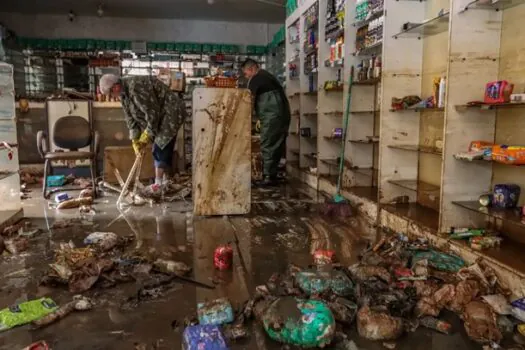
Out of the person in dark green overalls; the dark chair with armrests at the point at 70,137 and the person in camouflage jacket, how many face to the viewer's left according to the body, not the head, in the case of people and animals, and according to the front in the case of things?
2

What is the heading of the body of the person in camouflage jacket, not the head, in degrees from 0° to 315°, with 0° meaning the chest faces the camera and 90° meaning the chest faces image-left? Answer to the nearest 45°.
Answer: approximately 90°

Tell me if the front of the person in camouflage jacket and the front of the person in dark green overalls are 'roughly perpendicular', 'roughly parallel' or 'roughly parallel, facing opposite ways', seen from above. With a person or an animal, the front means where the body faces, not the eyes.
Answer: roughly parallel

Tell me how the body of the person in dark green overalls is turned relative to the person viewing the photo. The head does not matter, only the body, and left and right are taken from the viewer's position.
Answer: facing to the left of the viewer

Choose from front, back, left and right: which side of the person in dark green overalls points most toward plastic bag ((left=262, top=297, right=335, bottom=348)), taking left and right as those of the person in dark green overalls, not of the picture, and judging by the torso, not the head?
left

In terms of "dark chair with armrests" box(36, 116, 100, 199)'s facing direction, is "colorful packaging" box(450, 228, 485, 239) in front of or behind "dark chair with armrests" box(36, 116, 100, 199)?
in front

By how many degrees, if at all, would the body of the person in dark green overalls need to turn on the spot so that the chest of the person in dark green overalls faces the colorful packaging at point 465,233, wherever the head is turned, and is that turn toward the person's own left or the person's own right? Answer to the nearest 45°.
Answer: approximately 90° to the person's own left

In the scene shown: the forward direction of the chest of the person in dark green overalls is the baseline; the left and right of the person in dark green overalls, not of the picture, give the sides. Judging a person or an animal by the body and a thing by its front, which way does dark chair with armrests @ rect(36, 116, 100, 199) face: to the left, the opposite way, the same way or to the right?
to the left

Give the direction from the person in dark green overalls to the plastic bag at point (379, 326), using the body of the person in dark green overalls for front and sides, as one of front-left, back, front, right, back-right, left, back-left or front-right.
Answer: left

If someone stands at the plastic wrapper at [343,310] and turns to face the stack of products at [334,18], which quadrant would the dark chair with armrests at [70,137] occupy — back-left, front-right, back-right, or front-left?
front-left

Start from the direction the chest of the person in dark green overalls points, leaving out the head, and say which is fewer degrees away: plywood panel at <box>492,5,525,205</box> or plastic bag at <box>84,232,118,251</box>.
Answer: the plastic bag

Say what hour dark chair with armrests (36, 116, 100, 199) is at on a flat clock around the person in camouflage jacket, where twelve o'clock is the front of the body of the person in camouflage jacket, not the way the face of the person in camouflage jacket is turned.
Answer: The dark chair with armrests is roughly at 1 o'clock from the person in camouflage jacket.

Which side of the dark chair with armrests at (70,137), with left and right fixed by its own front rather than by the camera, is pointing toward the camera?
front

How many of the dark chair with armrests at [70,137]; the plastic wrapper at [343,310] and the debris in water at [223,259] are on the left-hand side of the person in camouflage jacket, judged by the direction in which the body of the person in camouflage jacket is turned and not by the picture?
2

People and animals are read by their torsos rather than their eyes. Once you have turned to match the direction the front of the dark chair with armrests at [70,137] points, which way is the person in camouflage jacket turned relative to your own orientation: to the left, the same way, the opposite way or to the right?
to the right
